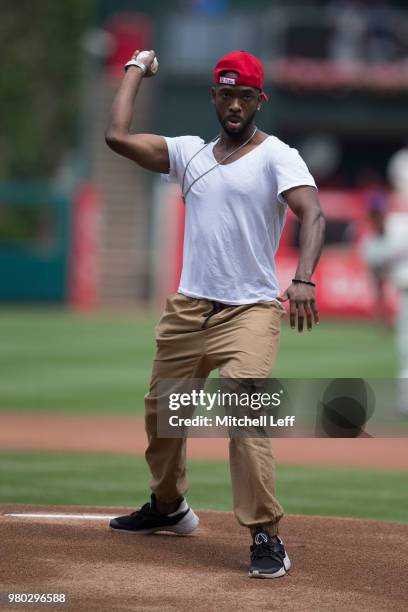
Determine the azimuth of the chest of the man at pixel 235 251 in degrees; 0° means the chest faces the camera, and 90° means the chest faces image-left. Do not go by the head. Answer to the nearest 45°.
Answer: approximately 0°
